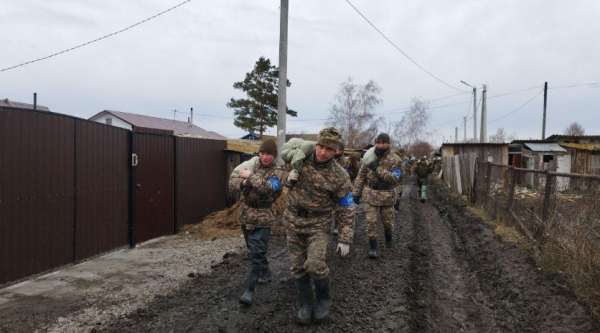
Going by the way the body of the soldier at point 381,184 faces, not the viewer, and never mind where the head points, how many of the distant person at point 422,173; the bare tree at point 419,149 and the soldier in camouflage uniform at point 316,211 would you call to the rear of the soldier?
2

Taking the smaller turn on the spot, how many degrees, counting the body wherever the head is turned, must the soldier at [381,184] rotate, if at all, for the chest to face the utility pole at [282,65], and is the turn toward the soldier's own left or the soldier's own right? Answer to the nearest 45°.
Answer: approximately 135° to the soldier's own right

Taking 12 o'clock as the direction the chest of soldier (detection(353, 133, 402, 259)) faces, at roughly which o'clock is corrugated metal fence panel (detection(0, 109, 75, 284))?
The corrugated metal fence panel is roughly at 2 o'clock from the soldier.

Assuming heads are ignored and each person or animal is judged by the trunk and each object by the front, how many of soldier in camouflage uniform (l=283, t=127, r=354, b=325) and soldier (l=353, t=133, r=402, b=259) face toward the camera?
2

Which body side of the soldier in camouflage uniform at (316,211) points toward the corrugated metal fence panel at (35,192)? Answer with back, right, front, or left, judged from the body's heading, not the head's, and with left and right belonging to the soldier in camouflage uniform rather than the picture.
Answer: right

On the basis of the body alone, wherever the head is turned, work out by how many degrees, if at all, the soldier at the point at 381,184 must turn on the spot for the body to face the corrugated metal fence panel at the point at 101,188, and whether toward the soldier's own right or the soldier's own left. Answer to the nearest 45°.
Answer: approximately 90° to the soldier's own right

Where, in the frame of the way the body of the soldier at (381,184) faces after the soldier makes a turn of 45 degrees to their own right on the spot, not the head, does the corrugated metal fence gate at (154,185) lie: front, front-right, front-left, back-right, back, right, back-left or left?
front-right

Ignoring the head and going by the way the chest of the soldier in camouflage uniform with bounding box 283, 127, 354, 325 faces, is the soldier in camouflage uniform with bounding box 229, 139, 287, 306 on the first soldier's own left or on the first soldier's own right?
on the first soldier's own right

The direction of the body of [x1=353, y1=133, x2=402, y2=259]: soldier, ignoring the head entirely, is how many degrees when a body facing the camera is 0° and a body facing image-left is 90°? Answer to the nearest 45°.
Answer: approximately 0°

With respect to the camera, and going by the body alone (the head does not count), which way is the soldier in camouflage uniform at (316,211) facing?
toward the camera

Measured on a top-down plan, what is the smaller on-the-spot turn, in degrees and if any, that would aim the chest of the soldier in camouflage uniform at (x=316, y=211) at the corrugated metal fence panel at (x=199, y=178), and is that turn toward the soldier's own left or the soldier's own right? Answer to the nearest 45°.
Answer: approximately 135° to the soldier's own right

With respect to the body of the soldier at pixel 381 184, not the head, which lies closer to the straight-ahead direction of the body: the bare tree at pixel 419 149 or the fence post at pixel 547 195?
the fence post

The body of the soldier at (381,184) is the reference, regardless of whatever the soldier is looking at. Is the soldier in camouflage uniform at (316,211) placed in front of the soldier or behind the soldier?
in front

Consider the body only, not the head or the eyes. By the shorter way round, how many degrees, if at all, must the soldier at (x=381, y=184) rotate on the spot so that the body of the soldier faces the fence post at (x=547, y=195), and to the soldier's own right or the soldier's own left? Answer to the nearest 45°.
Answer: approximately 90° to the soldier's own left

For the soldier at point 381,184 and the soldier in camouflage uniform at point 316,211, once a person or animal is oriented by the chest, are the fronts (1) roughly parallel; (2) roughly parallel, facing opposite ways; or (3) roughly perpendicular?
roughly parallel
